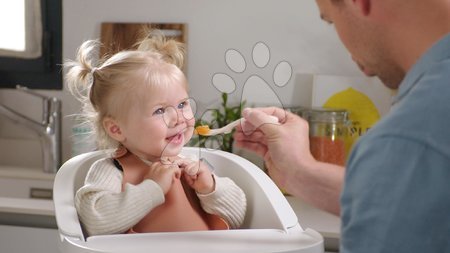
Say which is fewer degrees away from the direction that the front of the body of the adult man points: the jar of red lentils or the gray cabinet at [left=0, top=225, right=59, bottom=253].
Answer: the gray cabinet

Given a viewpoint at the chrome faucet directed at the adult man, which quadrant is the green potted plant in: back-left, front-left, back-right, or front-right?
front-left

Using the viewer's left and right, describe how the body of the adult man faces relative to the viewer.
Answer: facing away from the viewer and to the left of the viewer

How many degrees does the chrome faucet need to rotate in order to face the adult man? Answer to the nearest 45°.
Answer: approximately 90° to its left

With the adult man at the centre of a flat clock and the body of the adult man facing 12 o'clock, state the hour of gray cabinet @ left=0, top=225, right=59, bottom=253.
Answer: The gray cabinet is roughly at 12 o'clock from the adult man.

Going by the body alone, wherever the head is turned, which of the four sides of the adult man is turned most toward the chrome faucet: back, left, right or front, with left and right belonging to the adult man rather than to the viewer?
front

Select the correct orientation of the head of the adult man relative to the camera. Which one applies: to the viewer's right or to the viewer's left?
to the viewer's left

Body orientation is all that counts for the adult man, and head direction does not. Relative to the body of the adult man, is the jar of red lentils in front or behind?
in front

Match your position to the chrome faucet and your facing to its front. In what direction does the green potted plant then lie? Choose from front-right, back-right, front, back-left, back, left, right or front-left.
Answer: back-left

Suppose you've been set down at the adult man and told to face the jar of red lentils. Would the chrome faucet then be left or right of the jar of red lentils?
left
